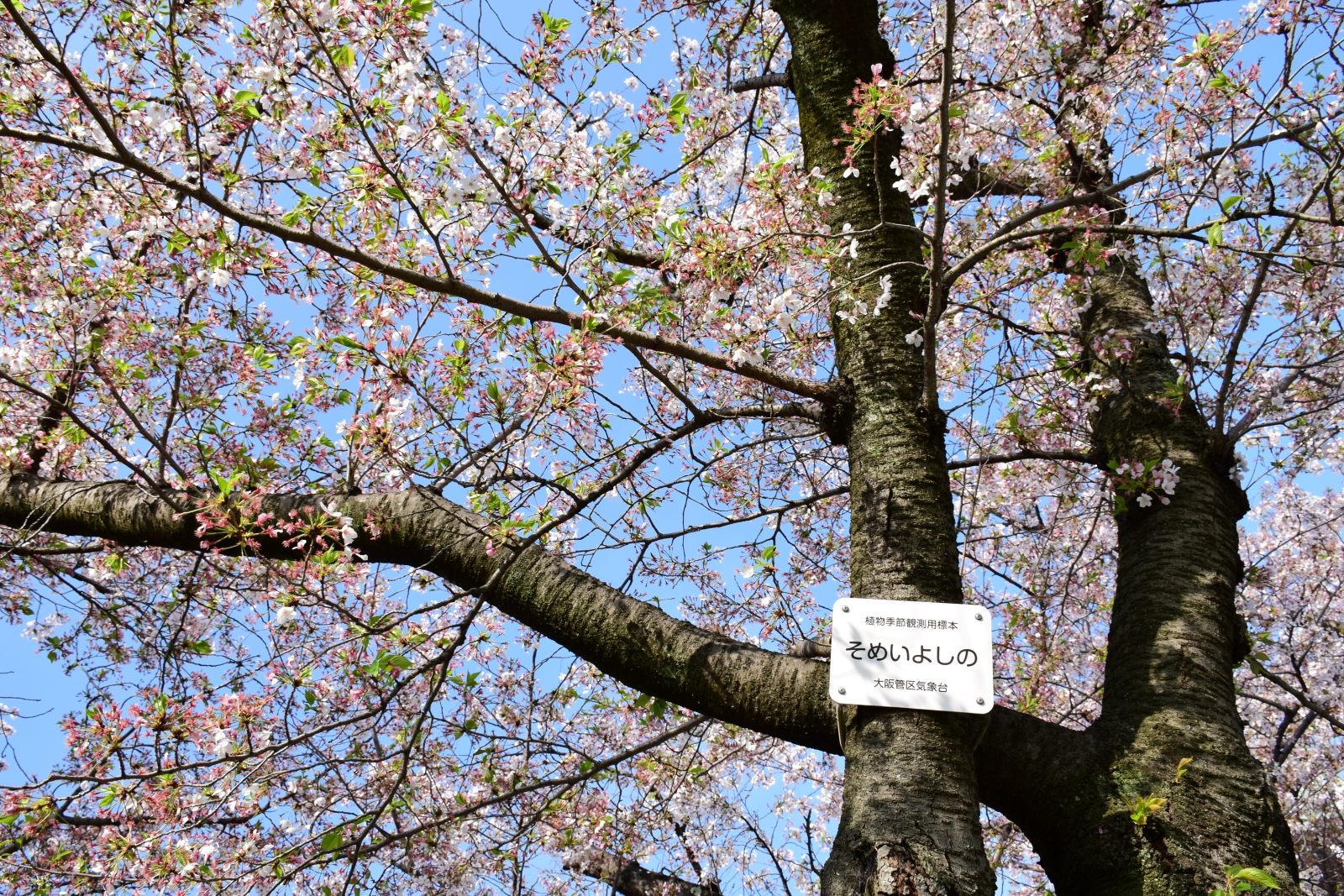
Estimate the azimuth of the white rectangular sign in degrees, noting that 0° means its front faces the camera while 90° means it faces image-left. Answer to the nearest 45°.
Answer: approximately 0°
